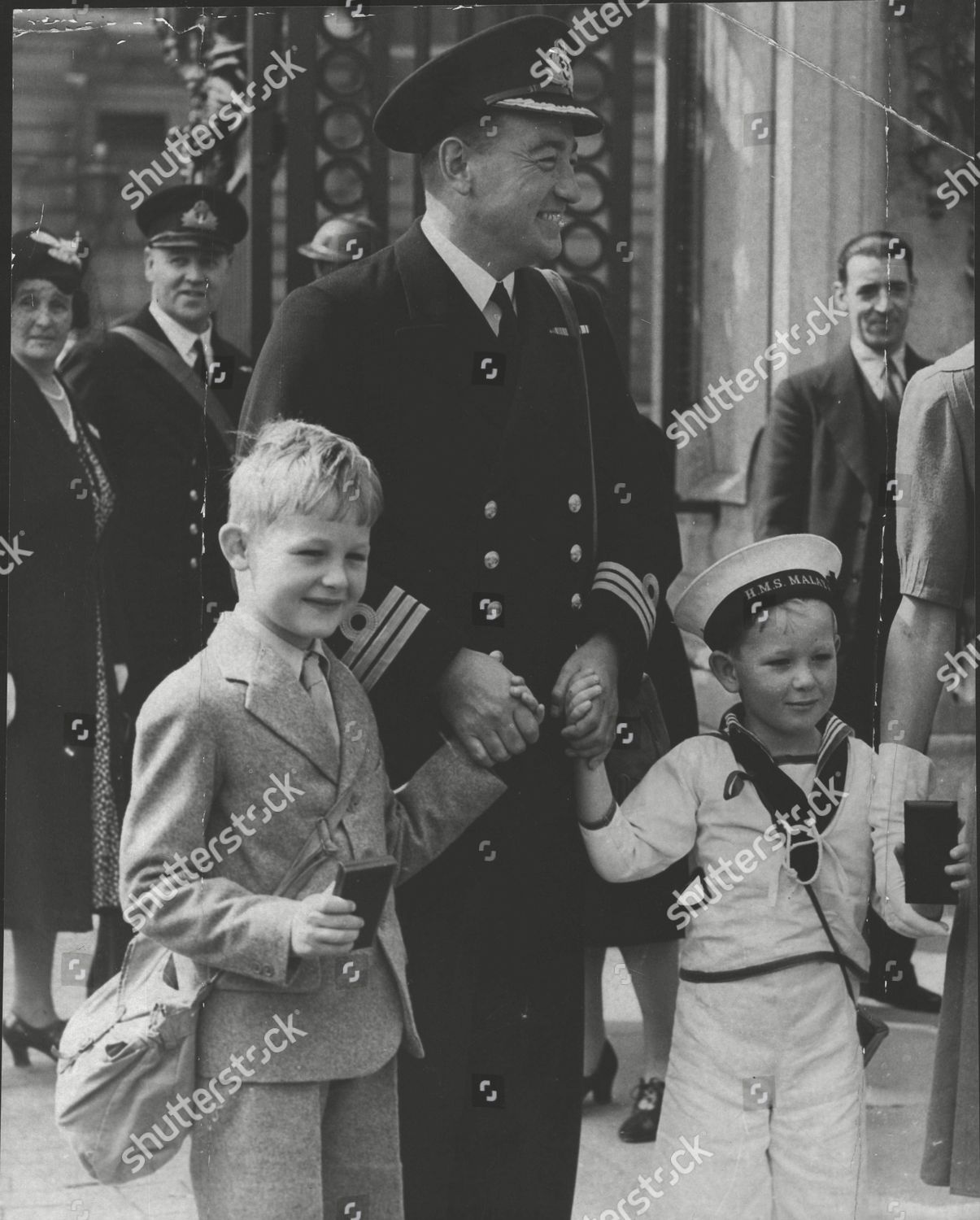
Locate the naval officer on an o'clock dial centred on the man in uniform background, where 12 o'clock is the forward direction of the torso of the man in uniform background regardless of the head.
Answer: The naval officer is roughly at 11 o'clock from the man in uniform background.

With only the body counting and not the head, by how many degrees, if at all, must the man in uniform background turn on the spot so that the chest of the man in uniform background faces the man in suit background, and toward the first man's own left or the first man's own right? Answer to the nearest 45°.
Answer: approximately 45° to the first man's own left

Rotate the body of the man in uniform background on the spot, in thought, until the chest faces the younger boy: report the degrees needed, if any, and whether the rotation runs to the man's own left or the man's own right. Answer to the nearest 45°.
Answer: approximately 45° to the man's own left

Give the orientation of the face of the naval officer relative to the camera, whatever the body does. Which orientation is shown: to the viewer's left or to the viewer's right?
to the viewer's right

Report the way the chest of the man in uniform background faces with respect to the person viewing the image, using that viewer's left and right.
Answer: facing the viewer and to the right of the viewer
